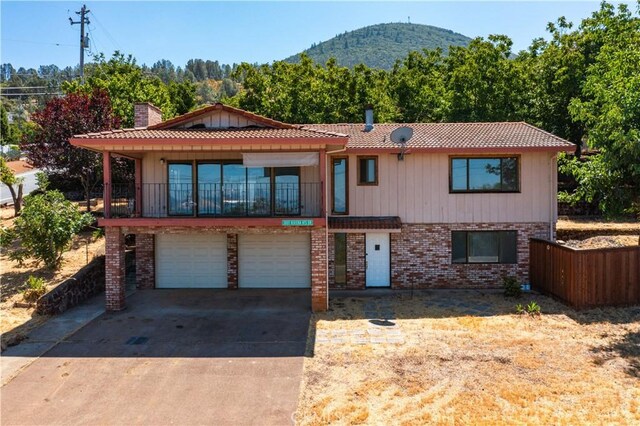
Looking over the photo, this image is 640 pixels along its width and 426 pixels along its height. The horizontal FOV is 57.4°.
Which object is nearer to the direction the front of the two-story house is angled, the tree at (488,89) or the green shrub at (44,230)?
the green shrub

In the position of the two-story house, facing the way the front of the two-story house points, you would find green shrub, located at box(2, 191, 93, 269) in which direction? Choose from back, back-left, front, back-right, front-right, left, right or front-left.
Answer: right

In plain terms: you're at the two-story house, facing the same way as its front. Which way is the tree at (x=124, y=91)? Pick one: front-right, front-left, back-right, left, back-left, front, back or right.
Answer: back-right

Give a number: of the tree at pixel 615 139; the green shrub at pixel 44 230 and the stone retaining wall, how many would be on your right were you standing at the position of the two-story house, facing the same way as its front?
2

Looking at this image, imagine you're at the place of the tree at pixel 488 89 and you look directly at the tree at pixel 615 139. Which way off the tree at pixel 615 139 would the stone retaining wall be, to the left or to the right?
right

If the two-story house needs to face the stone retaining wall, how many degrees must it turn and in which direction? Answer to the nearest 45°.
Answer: approximately 90° to its right

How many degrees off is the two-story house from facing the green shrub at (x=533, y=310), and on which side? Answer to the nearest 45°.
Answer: approximately 45° to its left

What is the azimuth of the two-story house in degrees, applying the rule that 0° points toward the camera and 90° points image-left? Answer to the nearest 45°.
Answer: approximately 0°

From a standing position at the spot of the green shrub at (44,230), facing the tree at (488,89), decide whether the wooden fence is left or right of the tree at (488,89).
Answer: right

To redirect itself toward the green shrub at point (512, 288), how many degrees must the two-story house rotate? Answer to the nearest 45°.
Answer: approximately 90° to its left

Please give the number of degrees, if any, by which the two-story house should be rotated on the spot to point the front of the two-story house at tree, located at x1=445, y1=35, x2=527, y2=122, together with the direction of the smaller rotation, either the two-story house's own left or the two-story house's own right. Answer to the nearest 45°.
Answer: approximately 135° to the two-story house's own left

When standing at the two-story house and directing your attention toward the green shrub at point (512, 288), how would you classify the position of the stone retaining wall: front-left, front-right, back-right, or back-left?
back-right
